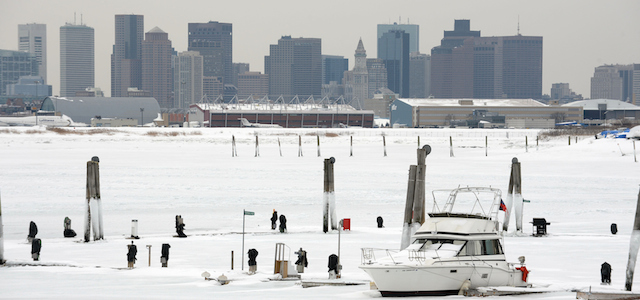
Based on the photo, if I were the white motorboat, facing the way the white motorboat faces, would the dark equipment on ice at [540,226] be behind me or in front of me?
behind

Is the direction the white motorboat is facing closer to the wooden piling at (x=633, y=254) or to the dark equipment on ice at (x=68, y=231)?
the dark equipment on ice

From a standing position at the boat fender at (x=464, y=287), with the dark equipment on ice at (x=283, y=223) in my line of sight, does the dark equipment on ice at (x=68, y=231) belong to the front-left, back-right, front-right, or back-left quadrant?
front-left

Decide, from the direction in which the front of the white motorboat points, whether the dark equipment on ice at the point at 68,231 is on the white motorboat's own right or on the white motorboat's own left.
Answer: on the white motorboat's own right

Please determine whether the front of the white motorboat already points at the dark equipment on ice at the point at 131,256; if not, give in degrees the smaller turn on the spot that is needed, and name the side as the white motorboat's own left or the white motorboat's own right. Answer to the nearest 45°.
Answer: approximately 45° to the white motorboat's own right

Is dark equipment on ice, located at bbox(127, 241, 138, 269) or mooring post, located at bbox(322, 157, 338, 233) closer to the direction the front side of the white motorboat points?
the dark equipment on ice

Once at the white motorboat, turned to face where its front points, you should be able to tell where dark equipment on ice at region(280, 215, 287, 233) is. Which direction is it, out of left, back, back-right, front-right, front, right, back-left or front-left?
right

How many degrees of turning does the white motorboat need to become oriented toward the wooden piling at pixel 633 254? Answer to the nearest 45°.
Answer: approximately 135° to its left

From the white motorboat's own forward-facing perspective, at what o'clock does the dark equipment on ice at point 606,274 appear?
The dark equipment on ice is roughly at 7 o'clock from the white motorboat.

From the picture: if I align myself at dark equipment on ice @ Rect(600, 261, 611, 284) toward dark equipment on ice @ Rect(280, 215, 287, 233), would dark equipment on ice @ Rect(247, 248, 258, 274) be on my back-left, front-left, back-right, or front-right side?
front-left

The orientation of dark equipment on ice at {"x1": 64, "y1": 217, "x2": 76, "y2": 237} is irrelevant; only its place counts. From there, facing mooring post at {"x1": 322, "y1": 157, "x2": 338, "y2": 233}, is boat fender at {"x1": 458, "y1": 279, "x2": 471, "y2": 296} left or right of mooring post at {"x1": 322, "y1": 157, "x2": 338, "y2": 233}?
right

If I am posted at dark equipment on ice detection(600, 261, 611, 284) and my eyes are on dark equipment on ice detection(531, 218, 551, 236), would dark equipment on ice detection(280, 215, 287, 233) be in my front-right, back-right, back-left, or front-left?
front-left

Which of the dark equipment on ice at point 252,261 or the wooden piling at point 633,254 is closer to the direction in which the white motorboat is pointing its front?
the dark equipment on ice

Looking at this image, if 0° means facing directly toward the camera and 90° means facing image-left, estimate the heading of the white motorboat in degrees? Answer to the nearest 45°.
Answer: approximately 45°
